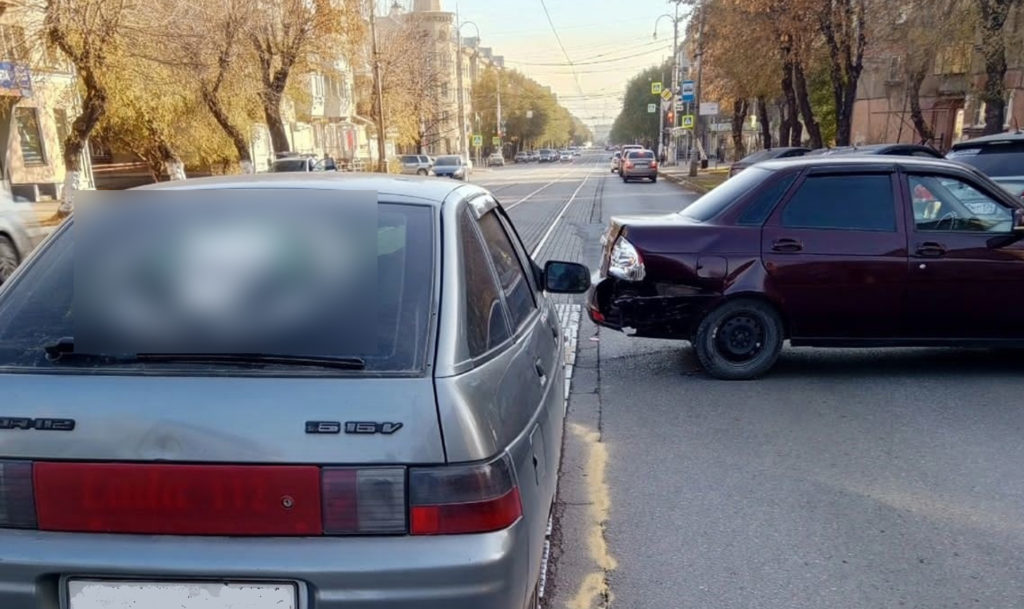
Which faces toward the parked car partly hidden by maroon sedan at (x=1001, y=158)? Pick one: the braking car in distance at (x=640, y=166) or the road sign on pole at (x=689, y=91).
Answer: the road sign on pole

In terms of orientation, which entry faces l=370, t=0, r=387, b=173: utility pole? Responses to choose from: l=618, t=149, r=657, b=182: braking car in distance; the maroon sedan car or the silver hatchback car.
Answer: the silver hatchback car

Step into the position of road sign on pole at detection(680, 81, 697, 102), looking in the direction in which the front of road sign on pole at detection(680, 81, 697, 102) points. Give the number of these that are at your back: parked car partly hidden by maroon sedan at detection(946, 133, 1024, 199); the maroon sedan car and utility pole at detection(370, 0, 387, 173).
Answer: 0

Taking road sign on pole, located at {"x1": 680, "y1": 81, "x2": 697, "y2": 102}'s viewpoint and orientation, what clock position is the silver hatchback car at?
The silver hatchback car is roughly at 12 o'clock from the road sign on pole.

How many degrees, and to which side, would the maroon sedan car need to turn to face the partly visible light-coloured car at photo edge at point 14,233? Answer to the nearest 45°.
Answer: approximately 180°

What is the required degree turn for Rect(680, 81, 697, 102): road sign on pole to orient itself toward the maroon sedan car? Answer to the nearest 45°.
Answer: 0° — it already faces it

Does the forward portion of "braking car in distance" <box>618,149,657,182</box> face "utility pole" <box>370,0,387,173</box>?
no

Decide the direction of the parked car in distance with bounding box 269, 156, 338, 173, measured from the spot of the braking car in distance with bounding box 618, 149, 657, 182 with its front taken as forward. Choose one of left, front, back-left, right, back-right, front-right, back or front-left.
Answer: back-left

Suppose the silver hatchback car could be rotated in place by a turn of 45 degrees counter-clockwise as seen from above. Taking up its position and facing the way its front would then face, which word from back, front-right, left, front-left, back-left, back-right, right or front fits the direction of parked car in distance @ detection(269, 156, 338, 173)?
front-right

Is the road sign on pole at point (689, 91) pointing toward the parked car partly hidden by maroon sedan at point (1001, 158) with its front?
yes

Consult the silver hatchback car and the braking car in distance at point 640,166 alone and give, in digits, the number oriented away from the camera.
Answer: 2

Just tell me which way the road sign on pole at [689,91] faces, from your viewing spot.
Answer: facing the viewer

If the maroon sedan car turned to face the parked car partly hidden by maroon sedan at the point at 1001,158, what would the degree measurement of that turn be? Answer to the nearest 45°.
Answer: approximately 90° to its left

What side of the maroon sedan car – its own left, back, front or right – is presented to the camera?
right

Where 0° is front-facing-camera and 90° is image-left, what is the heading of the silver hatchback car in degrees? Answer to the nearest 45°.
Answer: approximately 180°

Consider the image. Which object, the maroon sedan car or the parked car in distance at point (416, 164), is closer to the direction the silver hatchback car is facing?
the parked car in distance

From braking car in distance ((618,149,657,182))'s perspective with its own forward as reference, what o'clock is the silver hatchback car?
The silver hatchback car is roughly at 6 o'clock from the braking car in distance.

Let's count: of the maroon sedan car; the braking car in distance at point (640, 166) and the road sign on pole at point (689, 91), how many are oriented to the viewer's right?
1

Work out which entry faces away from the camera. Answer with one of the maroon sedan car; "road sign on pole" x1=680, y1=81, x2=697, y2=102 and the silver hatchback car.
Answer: the silver hatchback car

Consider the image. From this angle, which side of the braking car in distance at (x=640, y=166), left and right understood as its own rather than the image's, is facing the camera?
back
